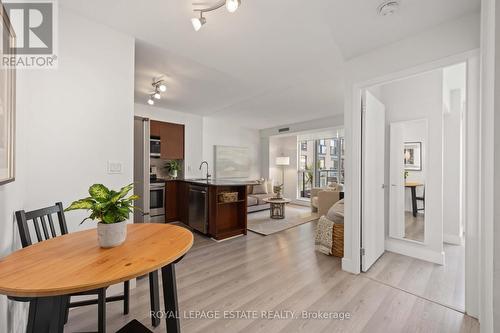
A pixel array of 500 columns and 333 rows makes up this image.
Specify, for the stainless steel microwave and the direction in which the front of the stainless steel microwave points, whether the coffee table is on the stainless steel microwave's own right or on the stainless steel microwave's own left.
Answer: on the stainless steel microwave's own left

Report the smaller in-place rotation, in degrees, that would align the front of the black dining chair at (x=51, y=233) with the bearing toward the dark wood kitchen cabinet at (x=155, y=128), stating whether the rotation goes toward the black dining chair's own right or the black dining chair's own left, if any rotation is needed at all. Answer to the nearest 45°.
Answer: approximately 90° to the black dining chair's own left

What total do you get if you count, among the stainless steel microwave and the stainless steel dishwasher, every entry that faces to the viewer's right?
0

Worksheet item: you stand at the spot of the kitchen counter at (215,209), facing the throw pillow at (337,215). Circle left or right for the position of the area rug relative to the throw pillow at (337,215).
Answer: left

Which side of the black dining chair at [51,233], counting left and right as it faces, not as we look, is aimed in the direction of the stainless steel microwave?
left

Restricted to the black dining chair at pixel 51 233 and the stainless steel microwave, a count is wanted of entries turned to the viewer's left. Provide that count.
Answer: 0

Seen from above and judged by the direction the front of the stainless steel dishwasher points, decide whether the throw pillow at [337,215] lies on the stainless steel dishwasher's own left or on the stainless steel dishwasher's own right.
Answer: on the stainless steel dishwasher's own left

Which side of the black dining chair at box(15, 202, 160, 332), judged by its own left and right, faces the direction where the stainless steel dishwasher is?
left

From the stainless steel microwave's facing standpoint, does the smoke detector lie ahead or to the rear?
ahead

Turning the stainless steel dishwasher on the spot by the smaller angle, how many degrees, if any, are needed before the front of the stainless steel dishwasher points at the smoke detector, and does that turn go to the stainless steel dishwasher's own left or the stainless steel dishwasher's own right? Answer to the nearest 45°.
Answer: approximately 90° to the stainless steel dishwasher's own left

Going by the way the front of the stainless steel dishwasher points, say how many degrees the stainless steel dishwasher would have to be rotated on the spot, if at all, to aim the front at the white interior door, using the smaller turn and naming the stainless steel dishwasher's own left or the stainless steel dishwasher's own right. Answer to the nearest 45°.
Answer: approximately 90° to the stainless steel dishwasher's own left

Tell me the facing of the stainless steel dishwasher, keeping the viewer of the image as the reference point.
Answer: facing the viewer and to the left of the viewer

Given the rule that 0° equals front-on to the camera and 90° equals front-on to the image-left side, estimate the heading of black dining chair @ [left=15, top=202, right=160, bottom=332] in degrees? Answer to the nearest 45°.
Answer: approximately 315°

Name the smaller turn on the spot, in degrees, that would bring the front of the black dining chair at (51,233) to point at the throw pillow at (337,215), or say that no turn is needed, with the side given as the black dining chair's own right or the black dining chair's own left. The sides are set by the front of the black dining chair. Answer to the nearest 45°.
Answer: approximately 45° to the black dining chair's own left

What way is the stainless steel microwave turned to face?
toward the camera

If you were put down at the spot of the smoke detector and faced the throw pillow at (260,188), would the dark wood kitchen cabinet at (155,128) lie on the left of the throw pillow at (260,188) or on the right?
left
